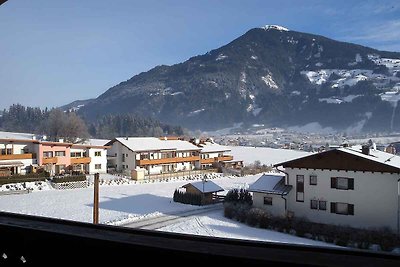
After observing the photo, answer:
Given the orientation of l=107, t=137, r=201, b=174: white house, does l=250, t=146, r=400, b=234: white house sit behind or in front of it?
in front

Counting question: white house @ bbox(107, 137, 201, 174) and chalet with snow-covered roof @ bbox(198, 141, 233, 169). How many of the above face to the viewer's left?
0

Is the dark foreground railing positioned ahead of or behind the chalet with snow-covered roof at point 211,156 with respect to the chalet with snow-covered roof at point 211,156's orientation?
ahead

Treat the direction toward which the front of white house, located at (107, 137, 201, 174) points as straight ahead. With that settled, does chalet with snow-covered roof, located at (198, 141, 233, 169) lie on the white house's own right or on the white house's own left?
on the white house's own left

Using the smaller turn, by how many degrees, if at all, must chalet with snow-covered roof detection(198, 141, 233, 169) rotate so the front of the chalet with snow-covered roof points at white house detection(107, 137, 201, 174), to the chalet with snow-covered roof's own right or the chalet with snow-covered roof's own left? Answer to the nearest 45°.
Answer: approximately 90° to the chalet with snow-covered roof's own right

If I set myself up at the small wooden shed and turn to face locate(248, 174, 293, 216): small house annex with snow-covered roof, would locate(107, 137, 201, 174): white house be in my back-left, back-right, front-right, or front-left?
back-left

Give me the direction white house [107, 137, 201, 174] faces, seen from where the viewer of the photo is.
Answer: facing the viewer and to the right of the viewer

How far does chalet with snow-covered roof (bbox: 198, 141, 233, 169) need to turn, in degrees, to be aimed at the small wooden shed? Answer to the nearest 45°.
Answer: approximately 45° to its right

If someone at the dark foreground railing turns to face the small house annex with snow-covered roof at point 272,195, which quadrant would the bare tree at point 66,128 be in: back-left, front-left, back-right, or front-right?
front-left

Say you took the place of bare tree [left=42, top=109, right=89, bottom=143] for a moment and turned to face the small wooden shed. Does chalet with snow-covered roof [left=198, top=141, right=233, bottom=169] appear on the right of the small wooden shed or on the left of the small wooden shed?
left
